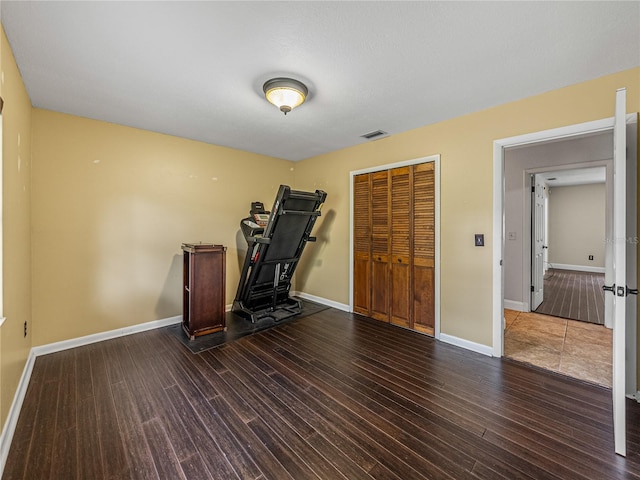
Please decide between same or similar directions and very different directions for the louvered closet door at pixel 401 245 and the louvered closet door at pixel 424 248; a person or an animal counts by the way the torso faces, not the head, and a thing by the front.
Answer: same or similar directions

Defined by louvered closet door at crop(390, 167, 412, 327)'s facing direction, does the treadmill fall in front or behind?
in front

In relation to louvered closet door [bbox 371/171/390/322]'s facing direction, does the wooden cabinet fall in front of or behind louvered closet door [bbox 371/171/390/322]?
in front

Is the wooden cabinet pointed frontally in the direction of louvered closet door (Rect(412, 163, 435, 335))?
no

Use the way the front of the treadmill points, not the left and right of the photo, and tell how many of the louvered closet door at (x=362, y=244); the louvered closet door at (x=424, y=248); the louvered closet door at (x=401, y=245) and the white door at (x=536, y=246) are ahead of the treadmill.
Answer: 0

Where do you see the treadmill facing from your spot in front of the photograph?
facing away from the viewer and to the left of the viewer

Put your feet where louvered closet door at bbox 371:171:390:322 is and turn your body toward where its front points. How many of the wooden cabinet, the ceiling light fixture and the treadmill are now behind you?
0

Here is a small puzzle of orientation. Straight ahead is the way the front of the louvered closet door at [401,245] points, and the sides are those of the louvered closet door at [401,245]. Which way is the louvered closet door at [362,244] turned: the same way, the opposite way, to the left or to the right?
the same way

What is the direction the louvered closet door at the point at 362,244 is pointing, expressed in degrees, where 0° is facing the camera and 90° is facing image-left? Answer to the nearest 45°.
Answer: approximately 45°

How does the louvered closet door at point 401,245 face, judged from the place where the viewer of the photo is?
facing the viewer and to the left of the viewer

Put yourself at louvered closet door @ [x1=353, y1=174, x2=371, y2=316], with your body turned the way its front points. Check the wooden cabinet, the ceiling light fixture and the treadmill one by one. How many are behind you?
0

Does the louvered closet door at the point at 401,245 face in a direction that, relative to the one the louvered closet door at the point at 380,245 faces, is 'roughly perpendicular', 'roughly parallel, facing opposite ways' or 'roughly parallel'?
roughly parallel
